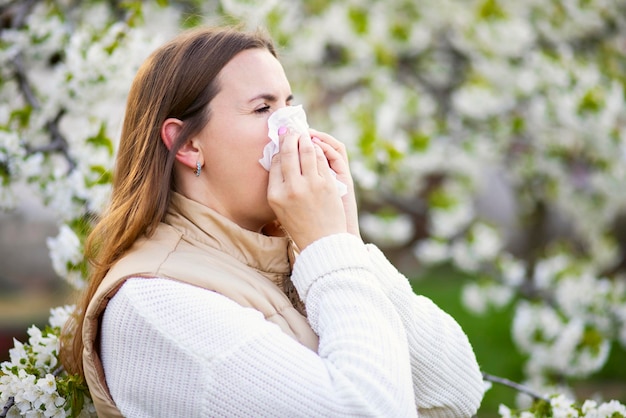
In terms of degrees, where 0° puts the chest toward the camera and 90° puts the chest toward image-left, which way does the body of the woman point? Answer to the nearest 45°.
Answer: approximately 270°

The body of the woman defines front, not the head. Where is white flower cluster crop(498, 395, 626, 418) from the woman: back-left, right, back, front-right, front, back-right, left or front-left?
front
